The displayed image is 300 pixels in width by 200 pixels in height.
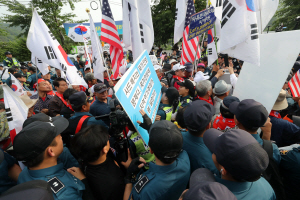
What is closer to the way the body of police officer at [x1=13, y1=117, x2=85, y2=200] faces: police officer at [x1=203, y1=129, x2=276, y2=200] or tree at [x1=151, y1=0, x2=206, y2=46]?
the tree

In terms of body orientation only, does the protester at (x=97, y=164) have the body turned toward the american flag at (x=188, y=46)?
yes

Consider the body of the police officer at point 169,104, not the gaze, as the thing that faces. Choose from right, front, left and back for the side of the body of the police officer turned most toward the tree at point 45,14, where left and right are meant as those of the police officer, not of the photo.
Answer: front

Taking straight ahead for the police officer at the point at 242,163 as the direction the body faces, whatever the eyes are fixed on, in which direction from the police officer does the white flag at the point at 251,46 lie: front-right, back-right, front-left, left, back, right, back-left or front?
front-right

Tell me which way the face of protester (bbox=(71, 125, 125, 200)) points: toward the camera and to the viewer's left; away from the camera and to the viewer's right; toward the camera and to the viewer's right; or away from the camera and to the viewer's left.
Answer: away from the camera and to the viewer's right

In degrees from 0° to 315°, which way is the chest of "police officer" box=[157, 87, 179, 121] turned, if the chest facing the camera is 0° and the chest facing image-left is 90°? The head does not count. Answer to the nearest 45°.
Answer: approximately 135°

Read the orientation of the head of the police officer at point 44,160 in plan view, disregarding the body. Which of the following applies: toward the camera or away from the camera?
away from the camera

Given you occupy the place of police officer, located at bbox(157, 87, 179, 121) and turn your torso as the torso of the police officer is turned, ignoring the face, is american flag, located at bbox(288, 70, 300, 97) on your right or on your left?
on your right

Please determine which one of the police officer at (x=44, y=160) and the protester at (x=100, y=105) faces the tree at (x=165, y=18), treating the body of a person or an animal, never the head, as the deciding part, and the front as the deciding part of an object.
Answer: the police officer

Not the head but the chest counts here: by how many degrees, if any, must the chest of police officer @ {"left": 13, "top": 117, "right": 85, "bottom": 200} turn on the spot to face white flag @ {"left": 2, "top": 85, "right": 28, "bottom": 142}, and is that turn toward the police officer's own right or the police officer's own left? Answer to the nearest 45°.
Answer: approximately 45° to the police officer's own left
